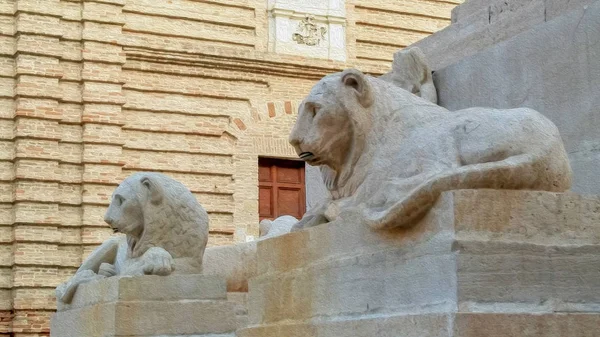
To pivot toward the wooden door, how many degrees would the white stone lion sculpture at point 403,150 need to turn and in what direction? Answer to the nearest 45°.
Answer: approximately 90° to its right

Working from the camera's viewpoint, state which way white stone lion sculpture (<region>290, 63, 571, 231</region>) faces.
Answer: facing to the left of the viewer

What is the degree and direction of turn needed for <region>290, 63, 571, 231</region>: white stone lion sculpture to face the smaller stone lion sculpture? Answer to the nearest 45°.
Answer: approximately 45° to its right

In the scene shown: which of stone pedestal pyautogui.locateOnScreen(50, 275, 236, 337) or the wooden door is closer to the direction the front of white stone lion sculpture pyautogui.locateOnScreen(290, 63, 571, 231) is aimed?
the stone pedestal
